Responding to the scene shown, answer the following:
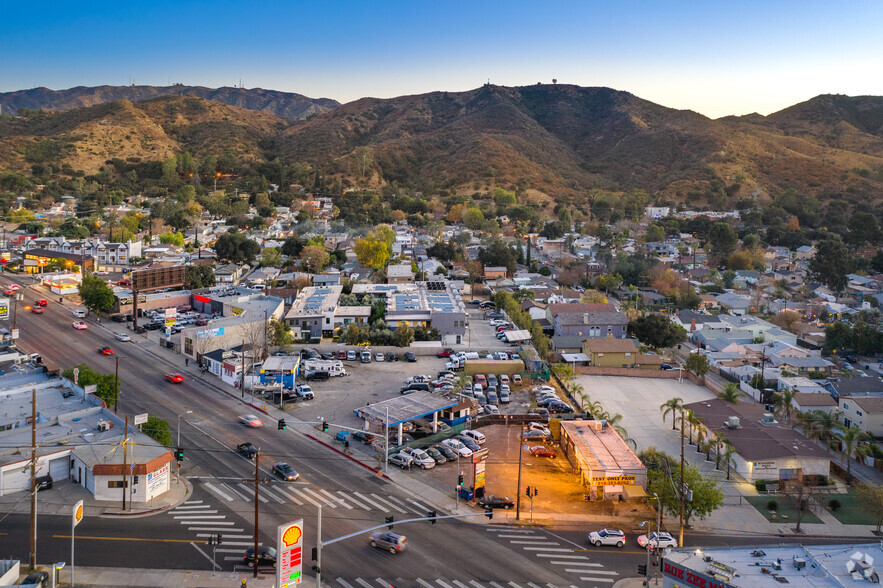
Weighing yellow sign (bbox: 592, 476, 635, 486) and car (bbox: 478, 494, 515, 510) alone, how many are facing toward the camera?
1

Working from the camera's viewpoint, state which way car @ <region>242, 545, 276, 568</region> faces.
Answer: facing to the right of the viewer

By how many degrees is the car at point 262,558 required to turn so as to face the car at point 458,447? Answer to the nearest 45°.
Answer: approximately 45° to its left

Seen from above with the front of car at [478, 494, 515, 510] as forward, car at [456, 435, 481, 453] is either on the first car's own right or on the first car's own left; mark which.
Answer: on the first car's own right

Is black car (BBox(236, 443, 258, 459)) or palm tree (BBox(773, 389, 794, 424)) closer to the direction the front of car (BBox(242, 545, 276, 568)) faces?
the palm tree

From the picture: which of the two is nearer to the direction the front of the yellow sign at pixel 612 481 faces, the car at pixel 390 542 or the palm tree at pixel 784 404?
the car

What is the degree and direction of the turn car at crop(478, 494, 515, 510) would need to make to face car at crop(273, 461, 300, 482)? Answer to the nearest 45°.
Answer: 0° — it already faces it

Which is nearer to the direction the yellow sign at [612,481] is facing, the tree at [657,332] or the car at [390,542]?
the car

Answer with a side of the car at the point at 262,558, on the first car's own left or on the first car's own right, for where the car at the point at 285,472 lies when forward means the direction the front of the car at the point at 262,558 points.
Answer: on the first car's own left

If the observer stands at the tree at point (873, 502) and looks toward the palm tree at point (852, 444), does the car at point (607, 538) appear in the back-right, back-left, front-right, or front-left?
back-left

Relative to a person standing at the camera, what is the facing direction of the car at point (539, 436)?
facing to the left of the viewer

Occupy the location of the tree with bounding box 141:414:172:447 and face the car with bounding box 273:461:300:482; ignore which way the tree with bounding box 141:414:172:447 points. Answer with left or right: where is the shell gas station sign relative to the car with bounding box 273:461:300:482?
right
